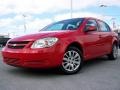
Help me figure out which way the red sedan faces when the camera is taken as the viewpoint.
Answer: facing the viewer and to the left of the viewer
